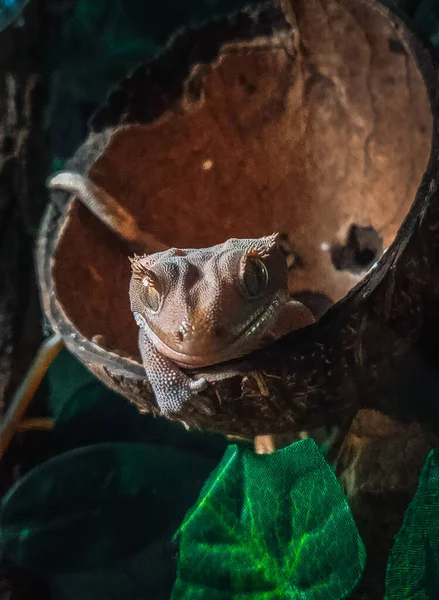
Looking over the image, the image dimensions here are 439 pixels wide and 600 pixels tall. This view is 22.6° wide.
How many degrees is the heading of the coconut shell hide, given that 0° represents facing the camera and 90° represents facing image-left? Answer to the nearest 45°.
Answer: approximately 45°
